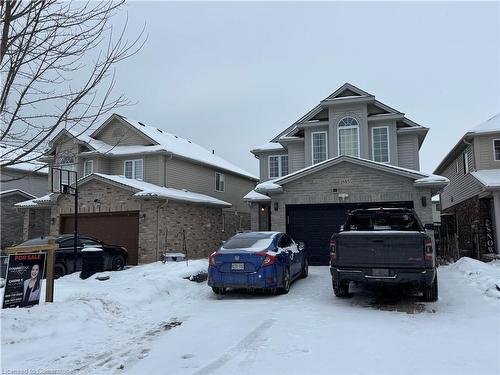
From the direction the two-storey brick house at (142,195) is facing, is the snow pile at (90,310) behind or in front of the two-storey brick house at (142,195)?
in front

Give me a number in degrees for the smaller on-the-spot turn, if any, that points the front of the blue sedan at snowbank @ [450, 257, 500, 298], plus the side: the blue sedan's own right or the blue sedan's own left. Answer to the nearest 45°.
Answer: approximately 45° to the blue sedan's own right

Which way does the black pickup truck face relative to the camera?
away from the camera

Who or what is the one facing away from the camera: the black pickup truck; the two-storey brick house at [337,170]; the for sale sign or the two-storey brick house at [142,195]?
the black pickup truck

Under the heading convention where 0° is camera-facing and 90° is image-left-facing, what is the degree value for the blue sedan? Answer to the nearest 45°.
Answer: approximately 225°

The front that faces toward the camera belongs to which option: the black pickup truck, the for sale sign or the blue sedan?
the for sale sign

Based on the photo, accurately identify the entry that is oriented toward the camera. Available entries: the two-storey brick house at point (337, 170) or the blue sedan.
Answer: the two-storey brick house

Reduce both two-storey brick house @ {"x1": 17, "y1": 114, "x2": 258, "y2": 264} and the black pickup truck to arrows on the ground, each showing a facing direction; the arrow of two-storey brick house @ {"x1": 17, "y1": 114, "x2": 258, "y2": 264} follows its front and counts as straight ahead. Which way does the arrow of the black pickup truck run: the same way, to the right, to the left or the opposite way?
the opposite way

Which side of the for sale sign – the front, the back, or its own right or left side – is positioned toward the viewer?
front

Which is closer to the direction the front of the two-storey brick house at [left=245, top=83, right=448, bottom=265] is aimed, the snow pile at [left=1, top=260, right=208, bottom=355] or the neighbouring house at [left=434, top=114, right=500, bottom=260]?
the snow pile

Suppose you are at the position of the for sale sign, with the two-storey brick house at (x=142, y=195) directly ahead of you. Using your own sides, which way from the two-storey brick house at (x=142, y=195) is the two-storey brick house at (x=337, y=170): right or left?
right

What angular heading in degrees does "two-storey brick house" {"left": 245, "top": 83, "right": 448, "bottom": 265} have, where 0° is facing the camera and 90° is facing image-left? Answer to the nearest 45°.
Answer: approximately 0°

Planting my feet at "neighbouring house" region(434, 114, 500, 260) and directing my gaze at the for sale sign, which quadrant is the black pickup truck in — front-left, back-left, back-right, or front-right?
front-left

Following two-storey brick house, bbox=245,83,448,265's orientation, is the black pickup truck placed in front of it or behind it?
in front

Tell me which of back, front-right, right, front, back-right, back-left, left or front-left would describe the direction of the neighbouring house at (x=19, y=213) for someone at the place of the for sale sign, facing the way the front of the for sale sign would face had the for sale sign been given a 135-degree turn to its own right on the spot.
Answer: front-right

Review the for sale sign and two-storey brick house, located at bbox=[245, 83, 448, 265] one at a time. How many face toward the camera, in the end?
2

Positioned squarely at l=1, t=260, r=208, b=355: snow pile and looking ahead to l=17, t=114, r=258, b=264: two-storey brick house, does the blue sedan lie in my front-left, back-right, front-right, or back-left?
front-right

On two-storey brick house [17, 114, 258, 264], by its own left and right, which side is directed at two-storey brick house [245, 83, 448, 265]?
left

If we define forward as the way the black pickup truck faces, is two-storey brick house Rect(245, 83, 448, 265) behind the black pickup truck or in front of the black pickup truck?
in front
